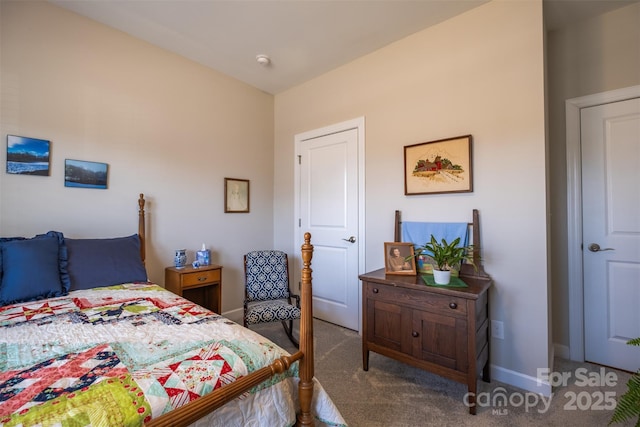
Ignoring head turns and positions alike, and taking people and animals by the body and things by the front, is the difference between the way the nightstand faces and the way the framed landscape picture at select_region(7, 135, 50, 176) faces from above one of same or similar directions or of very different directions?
same or similar directions

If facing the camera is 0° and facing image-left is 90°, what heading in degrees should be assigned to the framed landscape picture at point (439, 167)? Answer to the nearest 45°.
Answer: approximately 45°

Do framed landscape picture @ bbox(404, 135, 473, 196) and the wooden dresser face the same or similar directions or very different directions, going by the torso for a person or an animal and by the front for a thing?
same or similar directions

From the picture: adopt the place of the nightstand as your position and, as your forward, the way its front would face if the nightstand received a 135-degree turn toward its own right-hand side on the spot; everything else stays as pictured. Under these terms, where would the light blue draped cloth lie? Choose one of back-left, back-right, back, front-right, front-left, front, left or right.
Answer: back-left

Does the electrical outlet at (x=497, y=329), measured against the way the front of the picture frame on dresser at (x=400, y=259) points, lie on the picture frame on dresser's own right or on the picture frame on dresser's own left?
on the picture frame on dresser's own left

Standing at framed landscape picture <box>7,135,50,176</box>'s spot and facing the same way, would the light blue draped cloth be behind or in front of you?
in front

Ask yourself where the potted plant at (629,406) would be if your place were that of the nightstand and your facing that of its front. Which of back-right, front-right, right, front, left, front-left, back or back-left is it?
front

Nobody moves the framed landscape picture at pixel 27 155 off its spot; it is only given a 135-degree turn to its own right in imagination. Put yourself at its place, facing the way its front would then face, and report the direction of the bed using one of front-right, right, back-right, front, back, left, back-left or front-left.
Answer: left

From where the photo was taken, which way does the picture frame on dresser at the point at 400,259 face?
toward the camera

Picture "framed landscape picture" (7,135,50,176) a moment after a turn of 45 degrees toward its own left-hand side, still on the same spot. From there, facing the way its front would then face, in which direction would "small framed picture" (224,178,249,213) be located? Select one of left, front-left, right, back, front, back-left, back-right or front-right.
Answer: front

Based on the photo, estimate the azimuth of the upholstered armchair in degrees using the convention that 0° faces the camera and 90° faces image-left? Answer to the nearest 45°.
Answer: approximately 315°

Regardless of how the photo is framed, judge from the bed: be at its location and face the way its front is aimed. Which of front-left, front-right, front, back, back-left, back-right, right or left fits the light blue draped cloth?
front-left

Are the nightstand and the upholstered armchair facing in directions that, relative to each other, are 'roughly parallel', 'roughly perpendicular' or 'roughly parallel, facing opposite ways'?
roughly parallel

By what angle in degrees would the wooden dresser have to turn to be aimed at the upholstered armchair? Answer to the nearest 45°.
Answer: approximately 45° to its right
